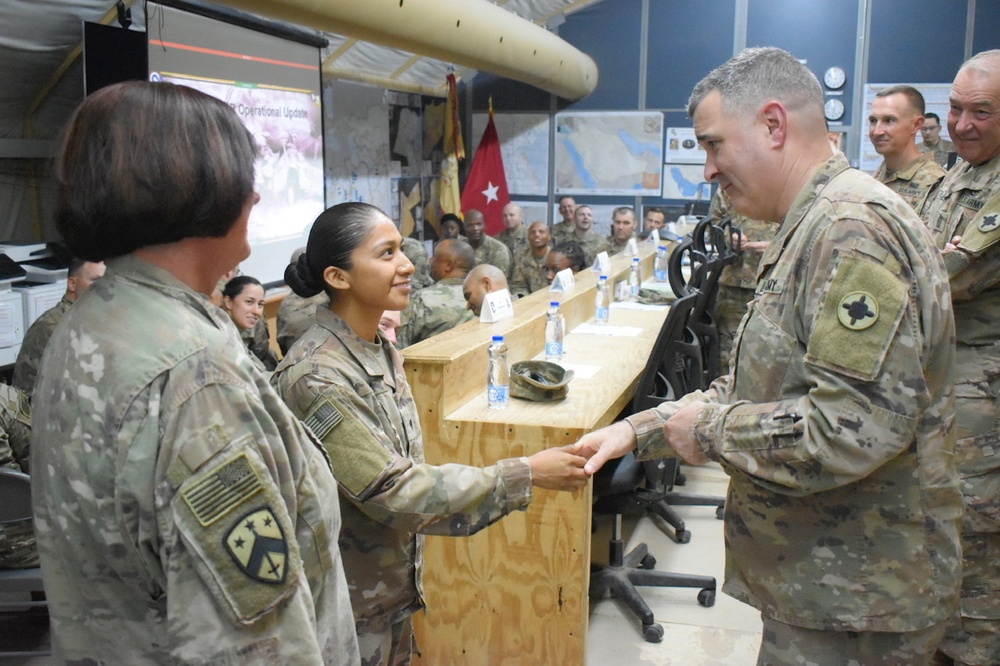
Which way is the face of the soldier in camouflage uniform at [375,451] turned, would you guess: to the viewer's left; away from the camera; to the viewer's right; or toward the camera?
to the viewer's right

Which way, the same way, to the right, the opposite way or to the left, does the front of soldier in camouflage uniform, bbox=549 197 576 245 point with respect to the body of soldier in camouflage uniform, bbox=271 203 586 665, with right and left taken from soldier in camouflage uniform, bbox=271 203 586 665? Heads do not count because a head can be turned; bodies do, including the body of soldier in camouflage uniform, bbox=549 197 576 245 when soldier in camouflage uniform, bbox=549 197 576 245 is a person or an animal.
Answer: to the right

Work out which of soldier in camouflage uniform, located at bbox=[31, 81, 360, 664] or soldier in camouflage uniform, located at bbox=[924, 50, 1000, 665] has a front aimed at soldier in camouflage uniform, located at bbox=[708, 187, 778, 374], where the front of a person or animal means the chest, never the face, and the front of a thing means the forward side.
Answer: soldier in camouflage uniform, located at bbox=[31, 81, 360, 664]

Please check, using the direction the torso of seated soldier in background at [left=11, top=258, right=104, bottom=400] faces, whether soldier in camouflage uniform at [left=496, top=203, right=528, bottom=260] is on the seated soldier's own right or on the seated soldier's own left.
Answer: on the seated soldier's own left

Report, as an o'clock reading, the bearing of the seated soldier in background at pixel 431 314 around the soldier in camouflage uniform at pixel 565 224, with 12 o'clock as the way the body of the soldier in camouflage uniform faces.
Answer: The seated soldier in background is roughly at 12 o'clock from the soldier in camouflage uniform.

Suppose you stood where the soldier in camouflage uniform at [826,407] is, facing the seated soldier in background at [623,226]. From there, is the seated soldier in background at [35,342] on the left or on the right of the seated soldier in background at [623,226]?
left

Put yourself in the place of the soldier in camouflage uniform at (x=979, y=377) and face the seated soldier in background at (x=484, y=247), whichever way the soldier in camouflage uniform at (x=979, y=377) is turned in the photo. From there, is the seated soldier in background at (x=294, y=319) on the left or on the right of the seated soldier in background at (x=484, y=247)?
left

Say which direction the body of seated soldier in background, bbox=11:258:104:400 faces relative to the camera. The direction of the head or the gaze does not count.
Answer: to the viewer's right

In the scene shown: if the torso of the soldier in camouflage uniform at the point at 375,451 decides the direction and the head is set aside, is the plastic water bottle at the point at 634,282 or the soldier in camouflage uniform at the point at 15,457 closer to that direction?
the plastic water bottle
